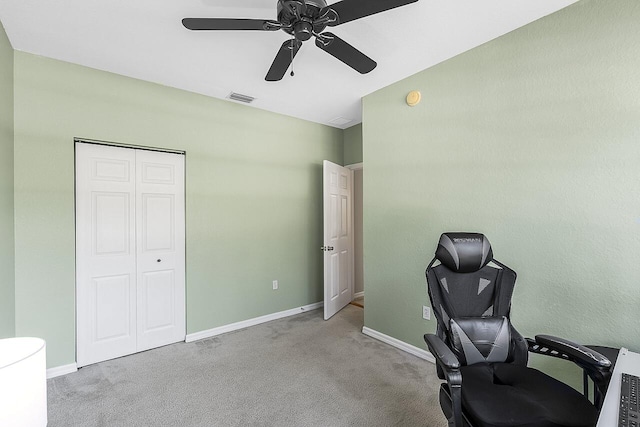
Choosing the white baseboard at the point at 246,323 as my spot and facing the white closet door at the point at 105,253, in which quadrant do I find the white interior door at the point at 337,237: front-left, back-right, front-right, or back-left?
back-left

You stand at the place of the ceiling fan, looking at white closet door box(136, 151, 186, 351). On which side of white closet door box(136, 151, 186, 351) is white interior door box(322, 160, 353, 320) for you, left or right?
right

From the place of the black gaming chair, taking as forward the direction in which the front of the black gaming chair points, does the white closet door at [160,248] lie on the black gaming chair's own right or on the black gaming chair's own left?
on the black gaming chair's own right

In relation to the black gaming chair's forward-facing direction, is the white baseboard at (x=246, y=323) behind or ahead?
behind

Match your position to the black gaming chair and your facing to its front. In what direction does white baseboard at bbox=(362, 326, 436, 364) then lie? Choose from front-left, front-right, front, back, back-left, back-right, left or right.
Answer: back

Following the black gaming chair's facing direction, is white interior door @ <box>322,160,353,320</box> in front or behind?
behind

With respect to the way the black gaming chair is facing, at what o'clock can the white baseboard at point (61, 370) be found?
The white baseboard is roughly at 4 o'clock from the black gaming chair.
